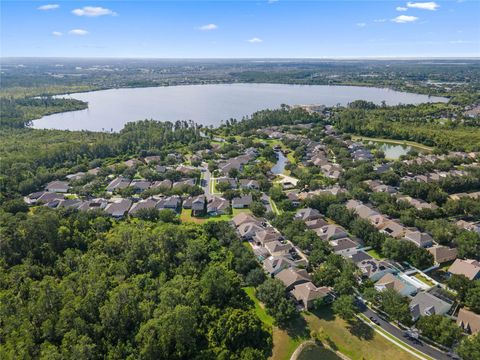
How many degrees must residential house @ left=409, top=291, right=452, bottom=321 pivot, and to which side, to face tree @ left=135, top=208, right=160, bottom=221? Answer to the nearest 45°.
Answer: approximately 45° to its right

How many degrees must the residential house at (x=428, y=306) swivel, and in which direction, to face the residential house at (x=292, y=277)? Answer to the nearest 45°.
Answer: approximately 45° to its right

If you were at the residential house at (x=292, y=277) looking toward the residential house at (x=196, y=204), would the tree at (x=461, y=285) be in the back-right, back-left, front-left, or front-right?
back-right

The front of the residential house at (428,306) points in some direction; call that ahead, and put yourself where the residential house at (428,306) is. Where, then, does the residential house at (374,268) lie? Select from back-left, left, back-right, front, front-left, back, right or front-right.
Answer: right

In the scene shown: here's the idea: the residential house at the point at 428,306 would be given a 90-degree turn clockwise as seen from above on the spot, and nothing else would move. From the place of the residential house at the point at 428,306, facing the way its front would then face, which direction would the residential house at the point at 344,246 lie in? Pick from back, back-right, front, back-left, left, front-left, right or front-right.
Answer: front

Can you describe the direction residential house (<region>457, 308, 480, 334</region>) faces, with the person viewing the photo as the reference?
facing the viewer and to the left of the viewer

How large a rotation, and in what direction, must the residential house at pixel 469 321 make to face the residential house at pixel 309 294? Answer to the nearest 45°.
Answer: approximately 45° to its right

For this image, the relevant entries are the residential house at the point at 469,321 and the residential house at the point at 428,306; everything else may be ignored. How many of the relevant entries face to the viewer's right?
0

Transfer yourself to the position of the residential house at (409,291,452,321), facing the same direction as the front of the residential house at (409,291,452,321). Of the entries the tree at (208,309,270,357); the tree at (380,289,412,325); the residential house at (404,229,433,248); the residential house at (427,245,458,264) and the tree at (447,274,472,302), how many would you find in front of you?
2

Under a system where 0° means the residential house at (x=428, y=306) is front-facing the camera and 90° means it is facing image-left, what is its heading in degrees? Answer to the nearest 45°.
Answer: approximately 45°

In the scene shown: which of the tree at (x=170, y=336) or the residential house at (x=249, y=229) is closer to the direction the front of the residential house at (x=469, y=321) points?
the tree

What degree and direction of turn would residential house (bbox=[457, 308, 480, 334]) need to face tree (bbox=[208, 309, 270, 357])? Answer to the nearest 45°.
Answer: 0° — it already faces it

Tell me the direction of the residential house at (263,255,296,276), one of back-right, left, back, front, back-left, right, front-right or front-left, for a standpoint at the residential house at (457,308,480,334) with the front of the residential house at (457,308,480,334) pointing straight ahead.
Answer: front-right

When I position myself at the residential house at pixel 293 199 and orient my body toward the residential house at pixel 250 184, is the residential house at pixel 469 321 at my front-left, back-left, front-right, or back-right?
back-left
